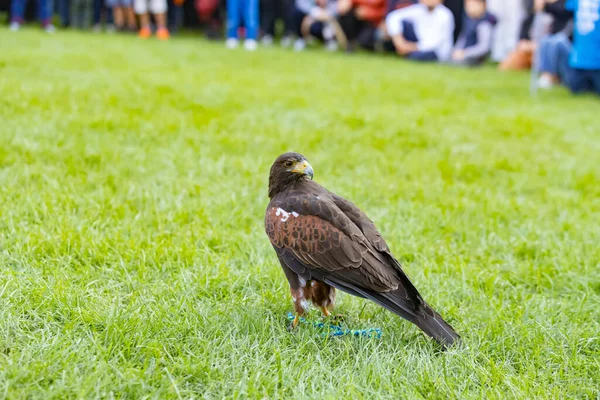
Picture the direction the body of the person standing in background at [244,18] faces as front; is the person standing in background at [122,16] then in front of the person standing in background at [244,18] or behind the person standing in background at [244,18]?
behind

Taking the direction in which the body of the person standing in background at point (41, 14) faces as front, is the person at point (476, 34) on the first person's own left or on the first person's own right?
on the first person's own left

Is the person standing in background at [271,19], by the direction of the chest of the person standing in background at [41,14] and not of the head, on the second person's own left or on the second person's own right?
on the second person's own left

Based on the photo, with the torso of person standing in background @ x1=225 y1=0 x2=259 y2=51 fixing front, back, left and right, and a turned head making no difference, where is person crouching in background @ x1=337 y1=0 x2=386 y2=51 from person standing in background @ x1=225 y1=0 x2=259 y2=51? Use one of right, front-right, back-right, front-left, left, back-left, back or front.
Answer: back-left

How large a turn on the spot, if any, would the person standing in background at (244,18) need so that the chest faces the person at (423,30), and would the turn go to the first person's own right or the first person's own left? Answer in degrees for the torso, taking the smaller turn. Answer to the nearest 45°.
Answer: approximately 90° to the first person's own left

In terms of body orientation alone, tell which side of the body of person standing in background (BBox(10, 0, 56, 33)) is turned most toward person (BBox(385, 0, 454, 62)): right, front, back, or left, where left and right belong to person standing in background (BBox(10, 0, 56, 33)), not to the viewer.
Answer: left

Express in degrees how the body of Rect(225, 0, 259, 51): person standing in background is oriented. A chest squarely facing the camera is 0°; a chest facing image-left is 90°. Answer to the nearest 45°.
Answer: approximately 0°

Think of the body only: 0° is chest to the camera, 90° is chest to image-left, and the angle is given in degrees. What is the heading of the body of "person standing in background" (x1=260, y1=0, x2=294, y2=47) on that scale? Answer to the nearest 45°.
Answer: approximately 0°

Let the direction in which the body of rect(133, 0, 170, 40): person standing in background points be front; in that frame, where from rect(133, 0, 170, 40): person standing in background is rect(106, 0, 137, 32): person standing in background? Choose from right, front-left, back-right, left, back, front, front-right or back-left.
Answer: back-right

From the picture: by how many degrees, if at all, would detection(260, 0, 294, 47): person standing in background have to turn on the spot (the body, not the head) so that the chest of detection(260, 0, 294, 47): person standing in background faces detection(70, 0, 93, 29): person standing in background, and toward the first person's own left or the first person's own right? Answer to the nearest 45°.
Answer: approximately 90° to the first person's own right
